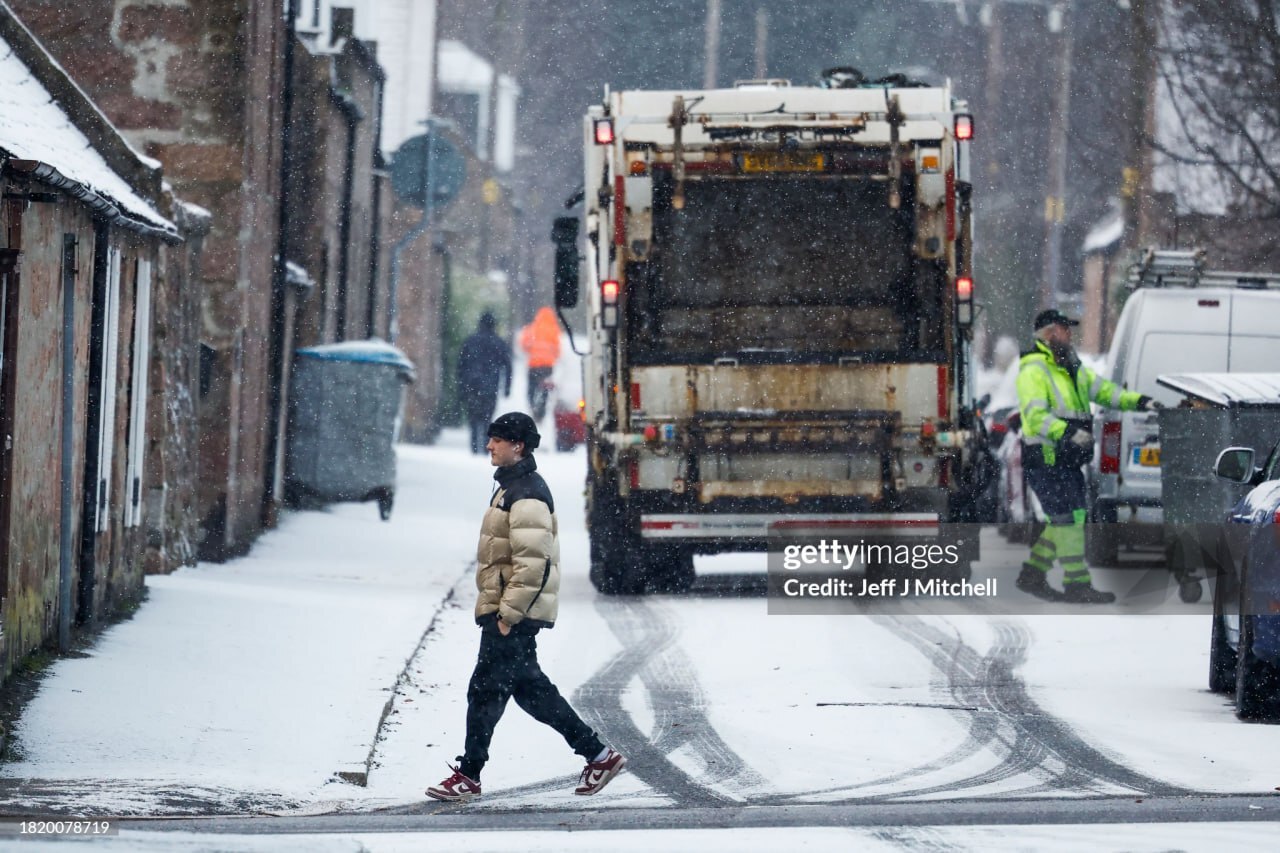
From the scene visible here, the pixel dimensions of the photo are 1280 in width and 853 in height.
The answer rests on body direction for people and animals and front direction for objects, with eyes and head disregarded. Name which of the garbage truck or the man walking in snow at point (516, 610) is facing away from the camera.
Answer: the garbage truck

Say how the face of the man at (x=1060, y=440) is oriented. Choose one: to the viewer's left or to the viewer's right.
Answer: to the viewer's right

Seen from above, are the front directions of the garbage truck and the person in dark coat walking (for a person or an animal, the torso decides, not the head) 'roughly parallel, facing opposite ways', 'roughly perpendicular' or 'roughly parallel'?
roughly parallel

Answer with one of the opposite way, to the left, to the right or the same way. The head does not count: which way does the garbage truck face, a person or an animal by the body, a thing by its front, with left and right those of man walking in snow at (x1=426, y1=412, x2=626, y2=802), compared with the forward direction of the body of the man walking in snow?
to the right

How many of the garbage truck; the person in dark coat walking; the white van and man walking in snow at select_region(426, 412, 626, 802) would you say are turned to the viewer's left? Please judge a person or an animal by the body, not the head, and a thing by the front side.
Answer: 1

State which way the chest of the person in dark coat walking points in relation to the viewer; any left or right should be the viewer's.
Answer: facing away from the viewer

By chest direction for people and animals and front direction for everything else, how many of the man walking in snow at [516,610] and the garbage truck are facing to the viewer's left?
1

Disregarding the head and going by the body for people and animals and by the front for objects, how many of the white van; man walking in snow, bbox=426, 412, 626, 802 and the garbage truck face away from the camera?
2

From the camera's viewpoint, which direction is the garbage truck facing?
away from the camera

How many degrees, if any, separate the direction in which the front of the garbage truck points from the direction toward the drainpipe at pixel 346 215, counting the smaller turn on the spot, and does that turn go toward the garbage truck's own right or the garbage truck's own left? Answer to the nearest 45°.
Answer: approximately 45° to the garbage truck's own left

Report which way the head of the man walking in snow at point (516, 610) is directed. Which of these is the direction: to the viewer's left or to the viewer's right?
to the viewer's left

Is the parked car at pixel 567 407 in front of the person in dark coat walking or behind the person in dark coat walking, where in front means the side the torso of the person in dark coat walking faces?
in front

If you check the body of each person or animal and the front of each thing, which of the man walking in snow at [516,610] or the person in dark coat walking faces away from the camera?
the person in dark coat walking

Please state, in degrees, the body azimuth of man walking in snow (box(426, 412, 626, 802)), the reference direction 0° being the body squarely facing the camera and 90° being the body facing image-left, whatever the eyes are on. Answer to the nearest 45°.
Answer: approximately 90°

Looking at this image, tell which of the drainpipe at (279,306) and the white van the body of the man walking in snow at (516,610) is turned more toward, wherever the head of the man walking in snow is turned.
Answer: the drainpipe

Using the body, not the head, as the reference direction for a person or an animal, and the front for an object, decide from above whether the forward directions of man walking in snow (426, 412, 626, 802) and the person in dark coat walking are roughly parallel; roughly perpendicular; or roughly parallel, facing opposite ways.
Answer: roughly perpendicular

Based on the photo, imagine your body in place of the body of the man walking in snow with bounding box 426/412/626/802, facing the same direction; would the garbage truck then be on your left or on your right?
on your right

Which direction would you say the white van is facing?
away from the camera
